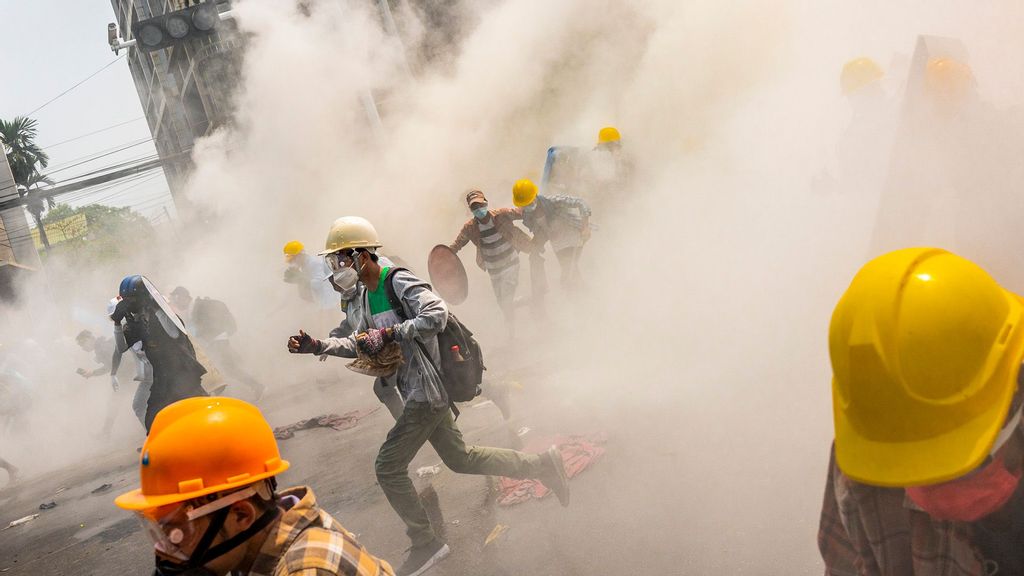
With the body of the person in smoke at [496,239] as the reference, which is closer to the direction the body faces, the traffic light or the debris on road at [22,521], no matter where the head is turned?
the debris on road

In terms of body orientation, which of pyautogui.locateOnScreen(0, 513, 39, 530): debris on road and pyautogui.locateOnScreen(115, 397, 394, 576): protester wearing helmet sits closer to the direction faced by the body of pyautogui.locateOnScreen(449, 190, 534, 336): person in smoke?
the protester wearing helmet

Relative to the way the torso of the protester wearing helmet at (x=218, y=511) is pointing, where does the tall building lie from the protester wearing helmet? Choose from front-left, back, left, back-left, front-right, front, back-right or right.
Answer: right

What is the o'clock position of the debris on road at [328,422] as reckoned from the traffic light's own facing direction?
The debris on road is roughly at 12 o'clock from the traffic light.

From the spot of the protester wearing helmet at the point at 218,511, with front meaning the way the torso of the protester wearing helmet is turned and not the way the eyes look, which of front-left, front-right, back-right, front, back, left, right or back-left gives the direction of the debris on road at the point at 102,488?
right

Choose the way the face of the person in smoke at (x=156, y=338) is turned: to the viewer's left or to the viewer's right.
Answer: to the viewer's left

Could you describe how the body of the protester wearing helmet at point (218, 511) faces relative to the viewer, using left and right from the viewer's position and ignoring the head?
facing to the left of the viewer

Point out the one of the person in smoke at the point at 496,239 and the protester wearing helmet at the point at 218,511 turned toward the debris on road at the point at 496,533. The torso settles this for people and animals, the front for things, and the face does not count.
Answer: the person in smoke

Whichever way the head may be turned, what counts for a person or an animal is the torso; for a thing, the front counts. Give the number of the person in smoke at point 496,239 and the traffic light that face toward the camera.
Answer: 2

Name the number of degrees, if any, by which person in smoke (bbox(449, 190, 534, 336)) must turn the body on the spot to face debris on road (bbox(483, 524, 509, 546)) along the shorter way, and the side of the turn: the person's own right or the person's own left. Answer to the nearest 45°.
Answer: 0° — they already face it
